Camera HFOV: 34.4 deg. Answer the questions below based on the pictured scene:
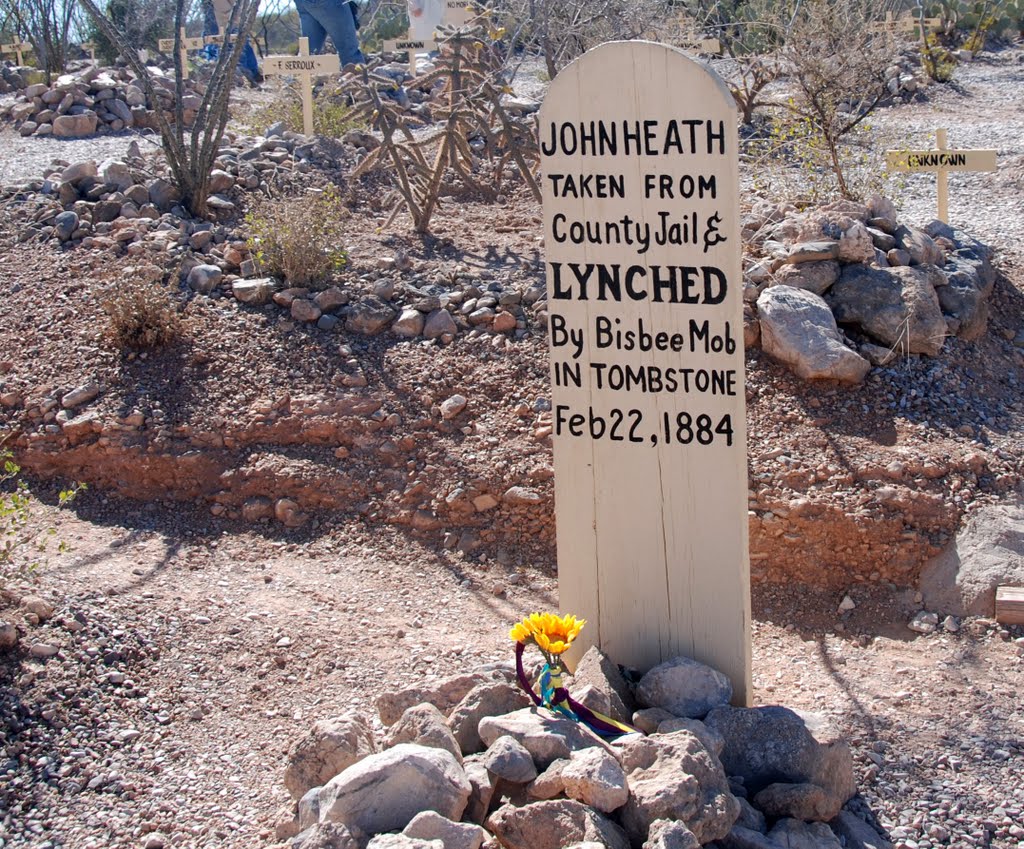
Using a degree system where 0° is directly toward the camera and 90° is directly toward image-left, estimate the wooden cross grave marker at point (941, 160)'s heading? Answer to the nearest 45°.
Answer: approximately 0°

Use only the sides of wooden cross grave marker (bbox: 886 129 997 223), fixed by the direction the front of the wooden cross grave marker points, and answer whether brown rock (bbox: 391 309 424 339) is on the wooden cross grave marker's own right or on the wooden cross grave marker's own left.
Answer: on the wooden cross grave marker's own right

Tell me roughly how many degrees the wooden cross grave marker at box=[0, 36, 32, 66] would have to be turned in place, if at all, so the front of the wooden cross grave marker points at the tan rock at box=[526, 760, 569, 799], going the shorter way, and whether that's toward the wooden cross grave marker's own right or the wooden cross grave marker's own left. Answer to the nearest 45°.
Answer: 0° — it already faces it

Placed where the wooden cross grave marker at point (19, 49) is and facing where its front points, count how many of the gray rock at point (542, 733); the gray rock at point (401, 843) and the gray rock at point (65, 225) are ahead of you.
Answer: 3

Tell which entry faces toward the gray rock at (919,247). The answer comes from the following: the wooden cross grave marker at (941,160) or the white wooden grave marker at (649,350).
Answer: the wooden cross grave marker
